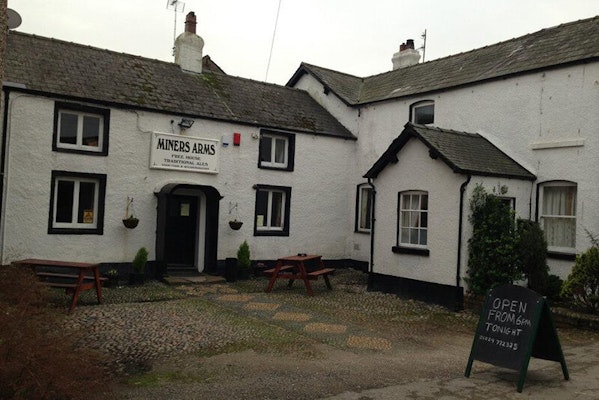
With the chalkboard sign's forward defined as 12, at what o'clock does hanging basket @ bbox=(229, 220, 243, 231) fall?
The hanging basket is roughly at 3 o'clock from the chalkboard sign.

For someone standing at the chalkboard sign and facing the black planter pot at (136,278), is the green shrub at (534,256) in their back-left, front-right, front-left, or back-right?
front-right

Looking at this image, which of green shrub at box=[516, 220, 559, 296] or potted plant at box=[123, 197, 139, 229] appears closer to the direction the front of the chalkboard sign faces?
the potted plant

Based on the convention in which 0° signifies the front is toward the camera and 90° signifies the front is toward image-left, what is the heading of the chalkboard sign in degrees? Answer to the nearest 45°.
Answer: approximately 45°

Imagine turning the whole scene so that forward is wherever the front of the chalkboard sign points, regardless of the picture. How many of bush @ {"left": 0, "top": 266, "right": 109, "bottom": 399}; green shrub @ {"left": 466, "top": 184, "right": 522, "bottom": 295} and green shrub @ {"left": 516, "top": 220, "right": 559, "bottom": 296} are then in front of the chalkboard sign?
1

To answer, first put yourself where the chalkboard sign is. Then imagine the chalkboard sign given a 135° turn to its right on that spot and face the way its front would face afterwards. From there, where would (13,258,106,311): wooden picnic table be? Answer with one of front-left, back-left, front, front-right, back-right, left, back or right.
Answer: left

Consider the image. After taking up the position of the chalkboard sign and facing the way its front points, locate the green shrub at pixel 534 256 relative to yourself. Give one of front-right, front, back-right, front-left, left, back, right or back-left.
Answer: back-right

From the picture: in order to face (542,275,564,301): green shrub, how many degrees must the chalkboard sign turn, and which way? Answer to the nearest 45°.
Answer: approximately 135° to its right

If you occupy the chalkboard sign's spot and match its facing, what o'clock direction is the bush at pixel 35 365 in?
The bush is roughly at 12 o'clock from the chalkboard sign.

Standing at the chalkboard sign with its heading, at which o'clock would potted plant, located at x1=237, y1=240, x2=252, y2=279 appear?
The potted plant is roughly at 3 o'clock from the chalkboard sign.

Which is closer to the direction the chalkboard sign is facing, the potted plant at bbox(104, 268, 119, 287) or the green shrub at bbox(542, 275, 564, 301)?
the potted plant

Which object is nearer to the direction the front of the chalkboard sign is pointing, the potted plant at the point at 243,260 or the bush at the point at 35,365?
the bush

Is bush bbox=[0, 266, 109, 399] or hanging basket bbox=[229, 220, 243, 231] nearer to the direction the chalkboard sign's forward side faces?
the bush

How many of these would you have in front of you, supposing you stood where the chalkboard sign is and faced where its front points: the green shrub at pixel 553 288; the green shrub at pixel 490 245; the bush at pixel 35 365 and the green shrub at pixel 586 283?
1
